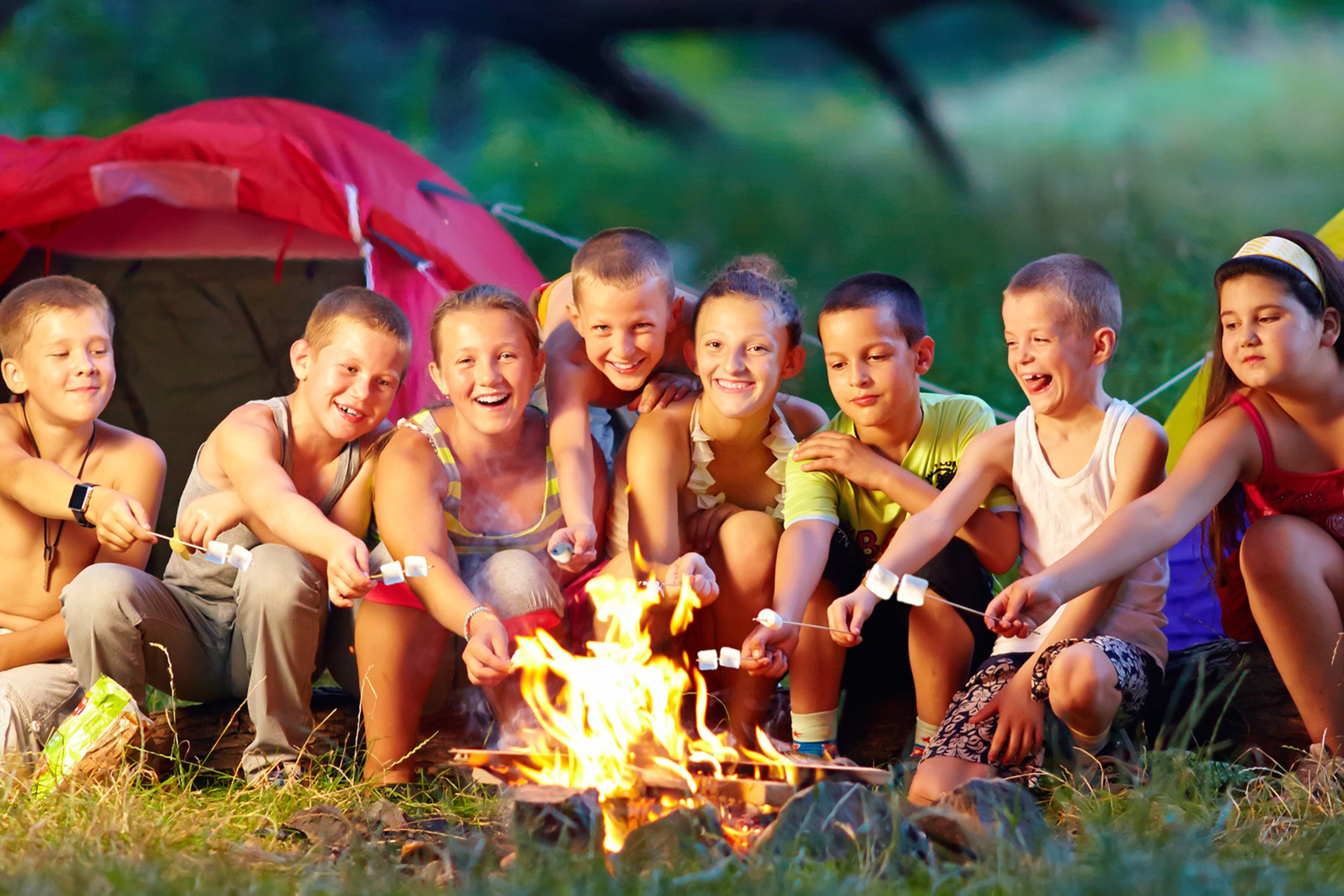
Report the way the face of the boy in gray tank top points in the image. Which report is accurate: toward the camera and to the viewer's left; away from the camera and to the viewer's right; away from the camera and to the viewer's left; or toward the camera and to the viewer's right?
toward the camera and to the viewer's right

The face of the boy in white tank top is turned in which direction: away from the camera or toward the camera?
toward the camera

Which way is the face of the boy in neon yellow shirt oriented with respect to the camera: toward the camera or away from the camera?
toward the camera

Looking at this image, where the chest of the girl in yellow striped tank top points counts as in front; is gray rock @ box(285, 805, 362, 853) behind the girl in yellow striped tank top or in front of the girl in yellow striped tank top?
in front

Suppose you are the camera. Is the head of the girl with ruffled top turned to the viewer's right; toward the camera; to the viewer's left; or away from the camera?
toward the camera

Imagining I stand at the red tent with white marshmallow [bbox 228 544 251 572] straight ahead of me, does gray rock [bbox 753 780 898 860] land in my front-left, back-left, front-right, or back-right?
front-left

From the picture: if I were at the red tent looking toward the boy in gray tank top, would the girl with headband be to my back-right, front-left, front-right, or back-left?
front-left

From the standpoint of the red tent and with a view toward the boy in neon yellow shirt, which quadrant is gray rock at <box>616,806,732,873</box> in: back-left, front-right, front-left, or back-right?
front-right

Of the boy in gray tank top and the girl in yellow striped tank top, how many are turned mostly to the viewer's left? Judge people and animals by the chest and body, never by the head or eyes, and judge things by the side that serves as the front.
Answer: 0

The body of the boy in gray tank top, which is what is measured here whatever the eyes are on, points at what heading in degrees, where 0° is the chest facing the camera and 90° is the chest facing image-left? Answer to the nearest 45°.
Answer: approximately 315°

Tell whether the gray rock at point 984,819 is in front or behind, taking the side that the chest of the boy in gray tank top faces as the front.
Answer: in front

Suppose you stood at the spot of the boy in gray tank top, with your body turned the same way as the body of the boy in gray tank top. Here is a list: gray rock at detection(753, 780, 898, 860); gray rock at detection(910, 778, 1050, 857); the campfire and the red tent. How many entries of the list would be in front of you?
3

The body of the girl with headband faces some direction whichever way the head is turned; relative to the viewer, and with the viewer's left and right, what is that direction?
facing the viewer and to the left of the viewer

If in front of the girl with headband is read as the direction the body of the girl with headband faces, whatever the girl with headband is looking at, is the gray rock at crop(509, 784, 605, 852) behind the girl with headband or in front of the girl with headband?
in front

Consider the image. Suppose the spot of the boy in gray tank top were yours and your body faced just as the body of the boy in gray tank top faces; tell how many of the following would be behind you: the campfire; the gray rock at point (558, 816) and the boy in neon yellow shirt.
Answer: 0
